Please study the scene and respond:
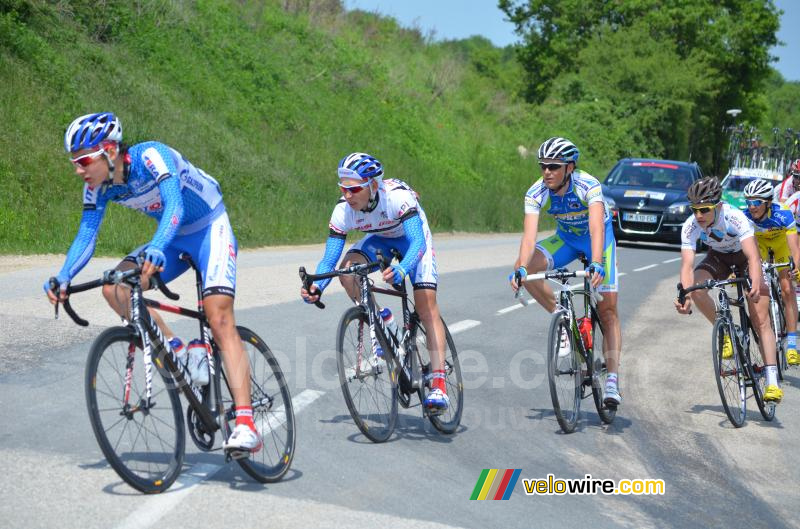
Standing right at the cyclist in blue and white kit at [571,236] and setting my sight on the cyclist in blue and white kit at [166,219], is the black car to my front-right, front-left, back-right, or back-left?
back-right

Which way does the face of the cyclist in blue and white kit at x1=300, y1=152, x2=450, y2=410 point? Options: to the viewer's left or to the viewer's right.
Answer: to the viewer's left

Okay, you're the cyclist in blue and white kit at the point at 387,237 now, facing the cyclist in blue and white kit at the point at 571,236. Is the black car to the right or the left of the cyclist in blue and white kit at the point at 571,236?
left

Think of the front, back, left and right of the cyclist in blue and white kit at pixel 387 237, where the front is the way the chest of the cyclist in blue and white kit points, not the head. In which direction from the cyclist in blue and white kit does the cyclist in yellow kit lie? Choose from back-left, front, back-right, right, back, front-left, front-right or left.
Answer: back

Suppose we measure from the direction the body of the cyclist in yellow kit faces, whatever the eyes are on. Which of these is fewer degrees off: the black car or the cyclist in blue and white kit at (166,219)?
the cyclist in blue and white kit

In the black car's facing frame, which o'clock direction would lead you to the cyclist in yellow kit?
The cyclist in yellow kit is roughly at 12 o'clock from the black car.

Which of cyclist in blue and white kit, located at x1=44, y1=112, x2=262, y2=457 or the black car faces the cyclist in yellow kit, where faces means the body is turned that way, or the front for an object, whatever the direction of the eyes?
the black car

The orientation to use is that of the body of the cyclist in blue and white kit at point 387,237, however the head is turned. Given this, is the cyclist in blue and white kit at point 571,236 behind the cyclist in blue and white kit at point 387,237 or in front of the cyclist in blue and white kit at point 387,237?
behind
